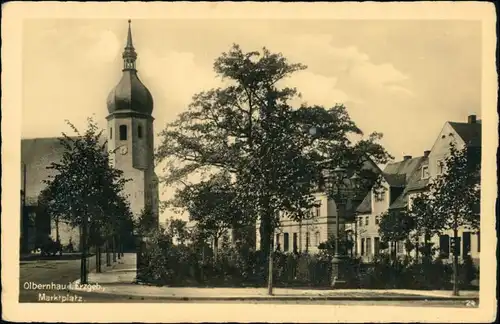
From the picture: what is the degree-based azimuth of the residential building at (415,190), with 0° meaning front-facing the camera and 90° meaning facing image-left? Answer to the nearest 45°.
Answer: approximately 45°
